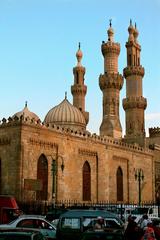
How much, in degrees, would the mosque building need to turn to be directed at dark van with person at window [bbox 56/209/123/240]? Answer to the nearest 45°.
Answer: approximately 45° to its right

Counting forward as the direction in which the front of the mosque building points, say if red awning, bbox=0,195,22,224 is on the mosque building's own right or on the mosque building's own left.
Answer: on the mosque building's own right

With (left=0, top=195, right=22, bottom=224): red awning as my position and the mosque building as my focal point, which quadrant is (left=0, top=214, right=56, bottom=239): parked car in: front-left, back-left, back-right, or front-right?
back-right

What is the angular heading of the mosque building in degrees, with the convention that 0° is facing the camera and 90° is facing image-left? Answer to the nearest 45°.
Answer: approximately 315°

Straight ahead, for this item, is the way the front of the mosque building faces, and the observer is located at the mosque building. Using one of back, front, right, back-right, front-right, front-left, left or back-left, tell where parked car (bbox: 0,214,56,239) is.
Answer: front-right
